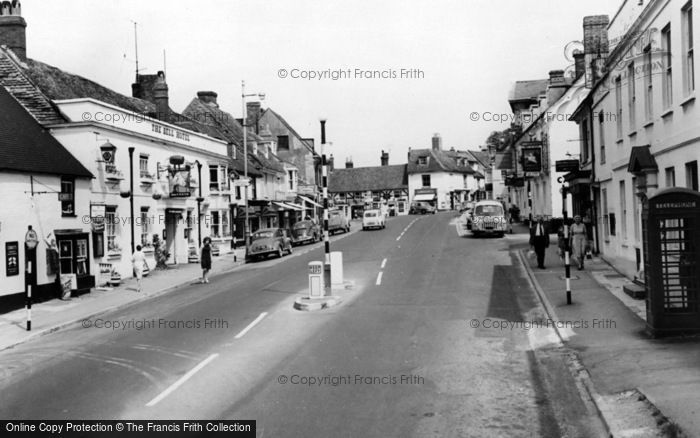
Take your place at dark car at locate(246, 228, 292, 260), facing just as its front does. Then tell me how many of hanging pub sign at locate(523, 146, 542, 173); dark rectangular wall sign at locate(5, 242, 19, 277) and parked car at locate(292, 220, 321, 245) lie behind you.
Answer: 1

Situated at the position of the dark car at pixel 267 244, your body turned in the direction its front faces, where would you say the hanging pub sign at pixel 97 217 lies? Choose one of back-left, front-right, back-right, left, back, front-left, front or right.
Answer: back

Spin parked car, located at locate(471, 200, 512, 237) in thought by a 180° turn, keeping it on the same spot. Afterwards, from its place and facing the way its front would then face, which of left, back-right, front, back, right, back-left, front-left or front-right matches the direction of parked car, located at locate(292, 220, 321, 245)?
left

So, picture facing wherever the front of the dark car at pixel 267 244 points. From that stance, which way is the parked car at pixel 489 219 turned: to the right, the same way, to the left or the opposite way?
the opposite way

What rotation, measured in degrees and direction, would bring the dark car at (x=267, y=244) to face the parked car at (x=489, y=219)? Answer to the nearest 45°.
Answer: approximately 45° to its right

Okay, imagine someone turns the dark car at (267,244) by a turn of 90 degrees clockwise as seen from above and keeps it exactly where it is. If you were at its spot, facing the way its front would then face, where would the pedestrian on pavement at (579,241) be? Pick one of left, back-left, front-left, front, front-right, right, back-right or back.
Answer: front

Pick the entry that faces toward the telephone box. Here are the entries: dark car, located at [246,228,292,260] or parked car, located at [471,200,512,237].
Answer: the parked car

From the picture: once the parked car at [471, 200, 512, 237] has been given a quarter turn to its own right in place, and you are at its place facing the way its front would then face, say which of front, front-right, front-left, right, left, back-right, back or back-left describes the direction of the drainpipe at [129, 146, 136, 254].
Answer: front-left

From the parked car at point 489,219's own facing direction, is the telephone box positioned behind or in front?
in front

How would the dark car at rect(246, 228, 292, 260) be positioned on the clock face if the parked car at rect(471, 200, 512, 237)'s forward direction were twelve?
The dark car is roughly at 2 o'clock from the parked car.

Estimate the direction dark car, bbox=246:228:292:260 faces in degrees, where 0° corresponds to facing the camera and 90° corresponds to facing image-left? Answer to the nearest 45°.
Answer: approximately 225°

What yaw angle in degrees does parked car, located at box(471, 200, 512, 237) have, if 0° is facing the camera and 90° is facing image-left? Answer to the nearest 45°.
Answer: approximately 0°

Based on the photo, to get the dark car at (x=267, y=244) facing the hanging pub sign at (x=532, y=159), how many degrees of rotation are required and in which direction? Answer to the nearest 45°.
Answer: approximately 45° to its right

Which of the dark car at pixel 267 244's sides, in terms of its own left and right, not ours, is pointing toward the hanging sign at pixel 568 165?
right

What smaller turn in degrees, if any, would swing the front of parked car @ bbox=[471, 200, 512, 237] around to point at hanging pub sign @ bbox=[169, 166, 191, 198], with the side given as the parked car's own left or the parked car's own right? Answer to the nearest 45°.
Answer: approximately 45° to the parked car's own right

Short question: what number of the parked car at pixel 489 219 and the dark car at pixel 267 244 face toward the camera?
1
